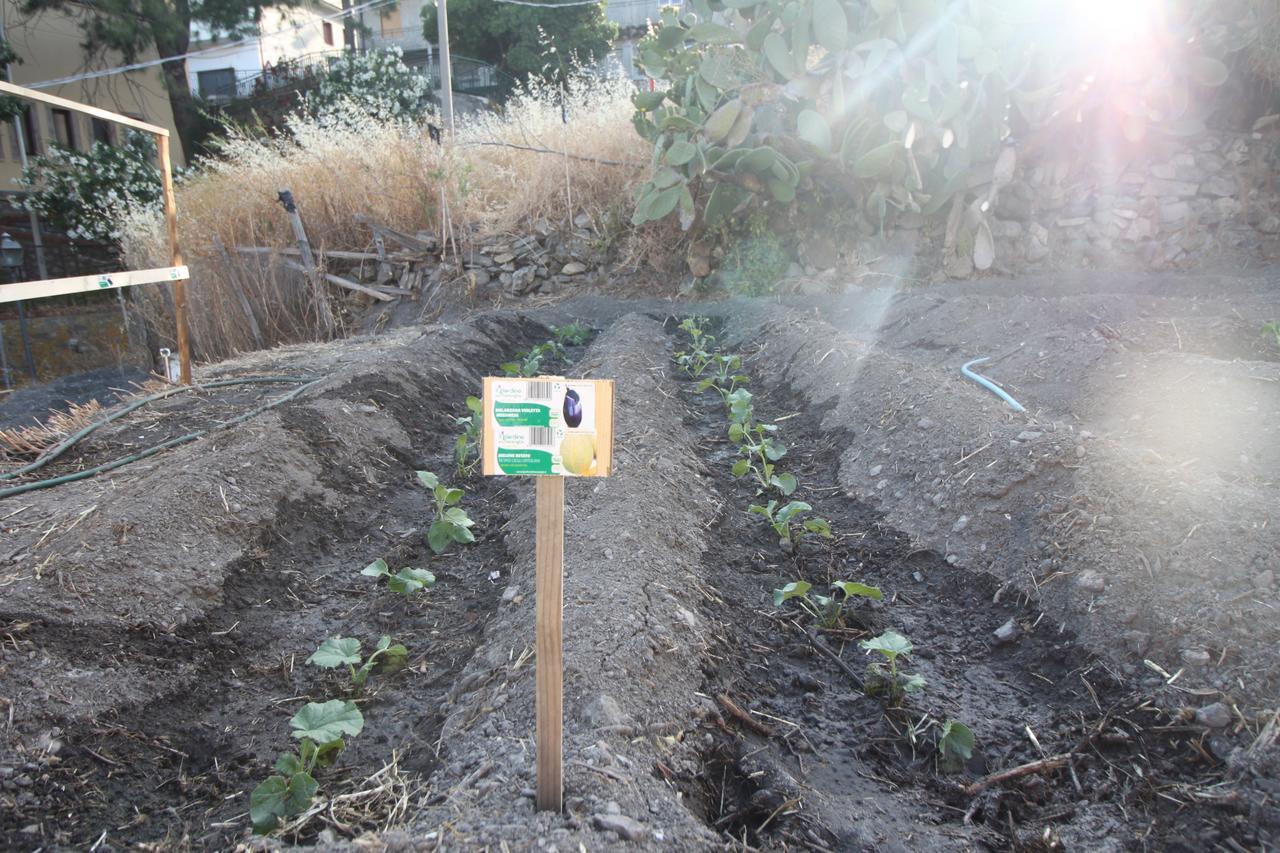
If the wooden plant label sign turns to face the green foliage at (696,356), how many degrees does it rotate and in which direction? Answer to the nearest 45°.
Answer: approximately 180°

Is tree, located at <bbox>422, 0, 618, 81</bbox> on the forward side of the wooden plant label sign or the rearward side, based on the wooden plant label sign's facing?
on the rearward side

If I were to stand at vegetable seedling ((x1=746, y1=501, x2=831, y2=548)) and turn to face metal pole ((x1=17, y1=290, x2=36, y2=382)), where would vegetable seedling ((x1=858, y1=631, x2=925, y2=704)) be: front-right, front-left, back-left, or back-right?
back-left

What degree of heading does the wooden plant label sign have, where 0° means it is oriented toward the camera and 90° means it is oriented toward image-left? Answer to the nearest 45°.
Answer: approximately 0°

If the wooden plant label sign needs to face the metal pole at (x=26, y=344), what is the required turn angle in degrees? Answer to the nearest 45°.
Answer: approximately 135° to its right

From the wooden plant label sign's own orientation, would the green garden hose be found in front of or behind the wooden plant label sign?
behind

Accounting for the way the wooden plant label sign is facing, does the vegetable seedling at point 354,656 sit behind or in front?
behind

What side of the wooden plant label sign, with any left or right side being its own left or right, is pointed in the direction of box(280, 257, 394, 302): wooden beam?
back

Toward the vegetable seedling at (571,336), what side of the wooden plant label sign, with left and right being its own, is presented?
back

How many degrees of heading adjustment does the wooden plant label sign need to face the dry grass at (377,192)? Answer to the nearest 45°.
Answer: approximately 180°
